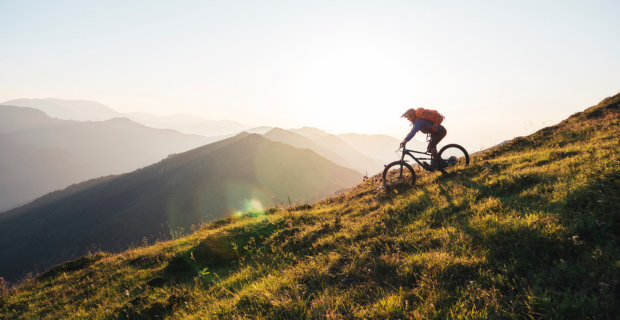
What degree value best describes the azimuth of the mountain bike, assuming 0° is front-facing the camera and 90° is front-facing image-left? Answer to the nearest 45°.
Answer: approximately 90°

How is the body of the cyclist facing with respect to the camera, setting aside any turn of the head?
to the viewer's left
